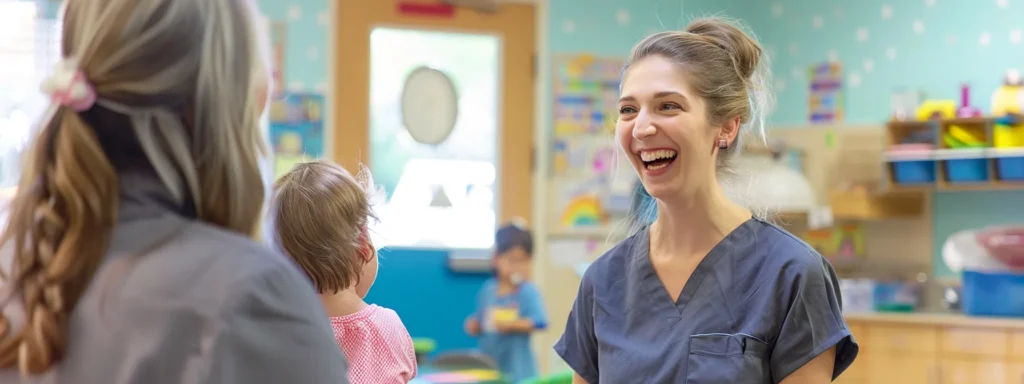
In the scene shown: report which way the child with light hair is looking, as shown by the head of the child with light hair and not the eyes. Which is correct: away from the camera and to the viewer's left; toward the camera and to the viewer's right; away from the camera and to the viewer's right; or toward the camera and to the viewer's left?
away from the camera and to the viewer's right

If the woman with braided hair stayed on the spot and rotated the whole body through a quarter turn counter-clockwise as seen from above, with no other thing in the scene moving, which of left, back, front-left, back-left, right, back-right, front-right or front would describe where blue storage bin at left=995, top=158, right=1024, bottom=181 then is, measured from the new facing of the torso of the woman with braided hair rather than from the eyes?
right

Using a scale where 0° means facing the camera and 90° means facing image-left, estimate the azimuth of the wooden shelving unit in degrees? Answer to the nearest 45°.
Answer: approximately 0°

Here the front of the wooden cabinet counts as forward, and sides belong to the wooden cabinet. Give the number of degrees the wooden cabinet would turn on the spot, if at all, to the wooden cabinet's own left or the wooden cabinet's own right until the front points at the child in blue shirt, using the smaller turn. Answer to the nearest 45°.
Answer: approximately 45° to the wooden cabinet's own right

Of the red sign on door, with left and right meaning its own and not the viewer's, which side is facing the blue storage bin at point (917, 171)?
left

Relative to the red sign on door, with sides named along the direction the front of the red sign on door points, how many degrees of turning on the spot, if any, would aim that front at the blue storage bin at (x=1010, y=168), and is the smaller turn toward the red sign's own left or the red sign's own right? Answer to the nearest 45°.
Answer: approximately 90° to the red sign's own left

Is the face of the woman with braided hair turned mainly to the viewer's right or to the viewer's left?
to the viewer's right

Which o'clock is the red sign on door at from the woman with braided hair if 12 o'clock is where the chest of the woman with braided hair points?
The red sign on door is roughly at 11 o'clock from the woman with braided hair.

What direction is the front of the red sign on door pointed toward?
toward the camera

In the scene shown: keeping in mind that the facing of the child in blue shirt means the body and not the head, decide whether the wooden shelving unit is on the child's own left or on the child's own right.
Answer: on the child's own left

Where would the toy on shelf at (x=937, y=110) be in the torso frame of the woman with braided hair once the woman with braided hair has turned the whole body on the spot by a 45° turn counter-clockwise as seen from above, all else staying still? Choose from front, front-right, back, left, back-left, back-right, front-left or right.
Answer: front-right

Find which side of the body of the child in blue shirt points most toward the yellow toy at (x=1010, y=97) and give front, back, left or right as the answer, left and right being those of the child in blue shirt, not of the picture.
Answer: left

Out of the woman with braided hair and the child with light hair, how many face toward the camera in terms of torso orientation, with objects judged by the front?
0

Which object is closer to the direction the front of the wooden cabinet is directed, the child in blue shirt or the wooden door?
the child in blue shirt
